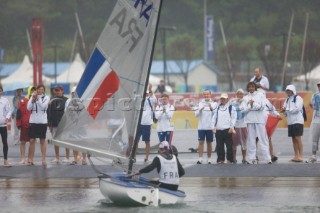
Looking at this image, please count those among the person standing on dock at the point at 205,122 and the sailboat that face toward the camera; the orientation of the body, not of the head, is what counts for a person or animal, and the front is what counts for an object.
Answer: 1

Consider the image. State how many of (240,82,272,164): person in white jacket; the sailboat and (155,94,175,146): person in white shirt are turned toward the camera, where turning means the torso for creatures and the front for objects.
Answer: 2

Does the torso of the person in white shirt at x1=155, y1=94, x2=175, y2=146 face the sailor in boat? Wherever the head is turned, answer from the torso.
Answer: yes

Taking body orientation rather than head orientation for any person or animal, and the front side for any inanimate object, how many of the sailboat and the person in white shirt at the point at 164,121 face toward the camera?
1

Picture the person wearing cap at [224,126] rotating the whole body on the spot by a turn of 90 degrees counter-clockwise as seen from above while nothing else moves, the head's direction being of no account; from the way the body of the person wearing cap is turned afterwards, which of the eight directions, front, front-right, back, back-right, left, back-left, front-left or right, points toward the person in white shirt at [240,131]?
front-left
